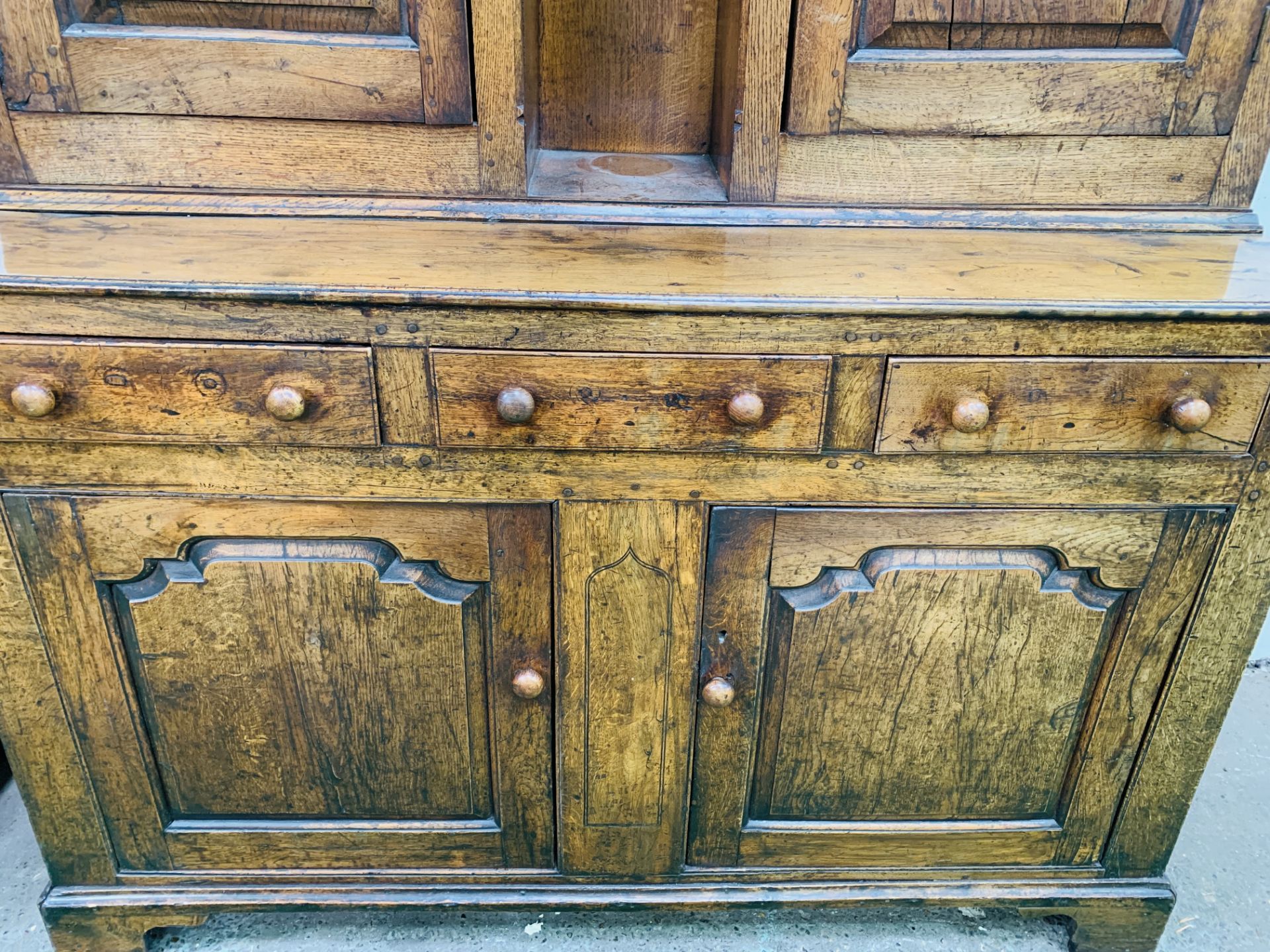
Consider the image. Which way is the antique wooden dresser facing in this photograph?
toward the camera
